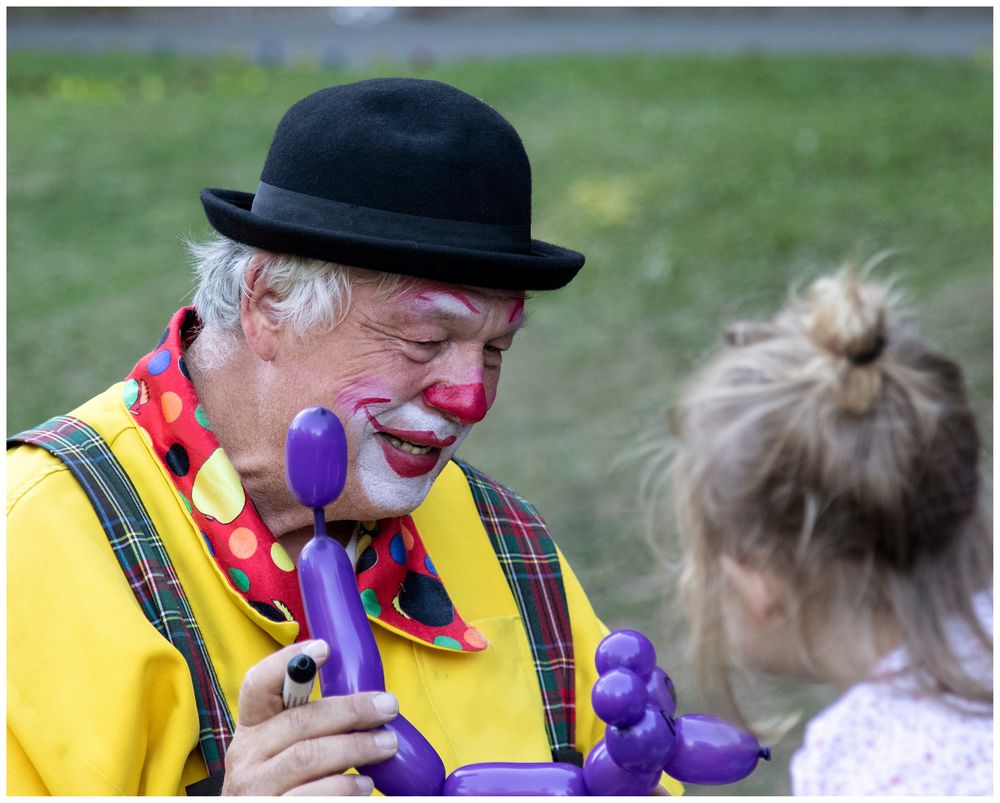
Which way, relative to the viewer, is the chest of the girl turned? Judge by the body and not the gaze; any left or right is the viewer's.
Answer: facing away from the viewer and to the left of the viewer

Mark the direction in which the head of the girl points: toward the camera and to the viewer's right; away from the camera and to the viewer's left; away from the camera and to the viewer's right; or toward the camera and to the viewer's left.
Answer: away from the camera and to the viewer's left

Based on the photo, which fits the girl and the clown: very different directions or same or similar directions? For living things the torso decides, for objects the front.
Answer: very different directions

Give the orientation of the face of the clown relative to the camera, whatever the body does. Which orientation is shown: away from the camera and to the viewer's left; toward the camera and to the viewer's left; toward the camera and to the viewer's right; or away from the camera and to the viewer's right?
toward the camera and to the viewer's right

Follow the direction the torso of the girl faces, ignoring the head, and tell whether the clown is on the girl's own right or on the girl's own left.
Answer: on the girl's own left

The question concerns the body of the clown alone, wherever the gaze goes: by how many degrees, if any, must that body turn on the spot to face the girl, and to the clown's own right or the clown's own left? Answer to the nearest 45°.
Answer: approximately 45° to the clown's own left

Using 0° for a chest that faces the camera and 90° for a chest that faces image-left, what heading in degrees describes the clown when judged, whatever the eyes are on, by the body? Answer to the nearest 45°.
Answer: approximately 315°
